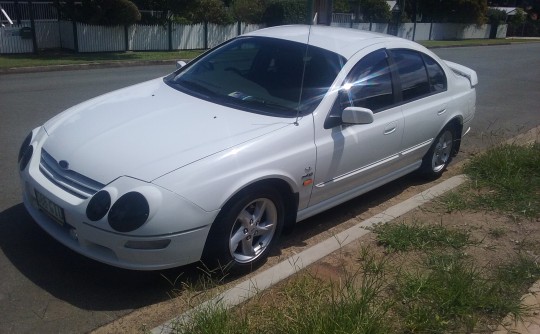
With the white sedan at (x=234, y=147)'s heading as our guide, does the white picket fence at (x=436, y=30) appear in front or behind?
behind

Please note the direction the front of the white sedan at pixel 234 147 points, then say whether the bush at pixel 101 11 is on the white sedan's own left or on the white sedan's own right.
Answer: on the white sedan's own right

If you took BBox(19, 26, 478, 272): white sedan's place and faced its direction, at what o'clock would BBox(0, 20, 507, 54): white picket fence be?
The white picket fence is roughly at 4 o'clock from the white sedan.

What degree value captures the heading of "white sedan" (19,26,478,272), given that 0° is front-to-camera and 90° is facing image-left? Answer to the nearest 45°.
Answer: approximately 45°
